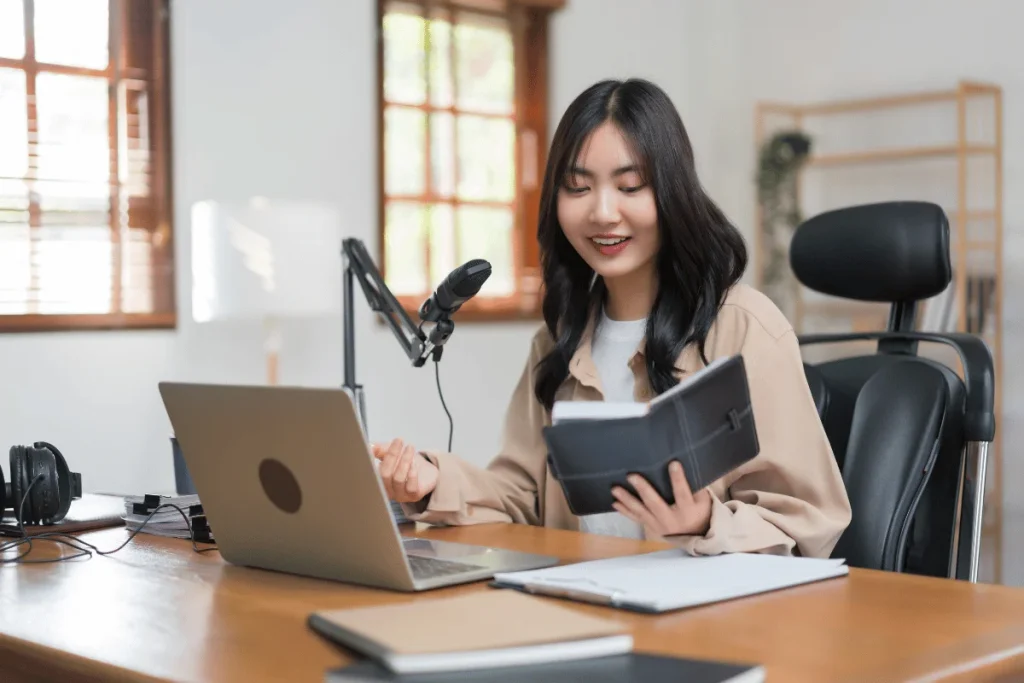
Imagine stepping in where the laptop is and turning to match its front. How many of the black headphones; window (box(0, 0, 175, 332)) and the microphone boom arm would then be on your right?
0

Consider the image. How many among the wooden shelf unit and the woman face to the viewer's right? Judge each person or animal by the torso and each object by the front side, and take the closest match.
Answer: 0

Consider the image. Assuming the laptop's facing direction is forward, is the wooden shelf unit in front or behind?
in front

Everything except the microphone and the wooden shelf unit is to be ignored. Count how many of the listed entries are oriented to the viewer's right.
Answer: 1

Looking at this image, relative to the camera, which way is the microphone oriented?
to the viewer's right

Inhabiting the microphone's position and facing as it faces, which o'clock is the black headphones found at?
The black headphones is roughly at 6 o'clock from the microphone.

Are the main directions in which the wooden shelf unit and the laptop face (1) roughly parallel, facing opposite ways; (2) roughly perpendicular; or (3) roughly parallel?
roughly parallel, facing opposite ways

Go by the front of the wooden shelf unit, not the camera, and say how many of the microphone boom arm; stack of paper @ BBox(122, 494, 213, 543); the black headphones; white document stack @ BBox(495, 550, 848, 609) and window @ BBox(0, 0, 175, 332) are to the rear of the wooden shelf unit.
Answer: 0

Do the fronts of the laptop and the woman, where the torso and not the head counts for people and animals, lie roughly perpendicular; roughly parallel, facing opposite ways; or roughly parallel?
roughly parallel, facing opposite ways

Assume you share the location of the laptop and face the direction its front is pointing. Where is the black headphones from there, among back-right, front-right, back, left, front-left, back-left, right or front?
left

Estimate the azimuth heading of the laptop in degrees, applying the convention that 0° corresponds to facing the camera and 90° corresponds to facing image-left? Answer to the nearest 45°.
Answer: approximately 225°

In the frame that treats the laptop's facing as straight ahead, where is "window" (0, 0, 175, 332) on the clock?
The window is roughly at 10 o'clock from the laptop.

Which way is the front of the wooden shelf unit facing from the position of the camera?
facing the viewer and to the left of the viewer

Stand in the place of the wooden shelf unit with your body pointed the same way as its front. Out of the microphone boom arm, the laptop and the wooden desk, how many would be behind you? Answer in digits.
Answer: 0

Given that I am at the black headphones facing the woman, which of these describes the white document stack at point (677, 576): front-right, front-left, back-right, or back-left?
front-right

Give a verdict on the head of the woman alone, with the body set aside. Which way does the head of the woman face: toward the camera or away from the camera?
toward the camera
